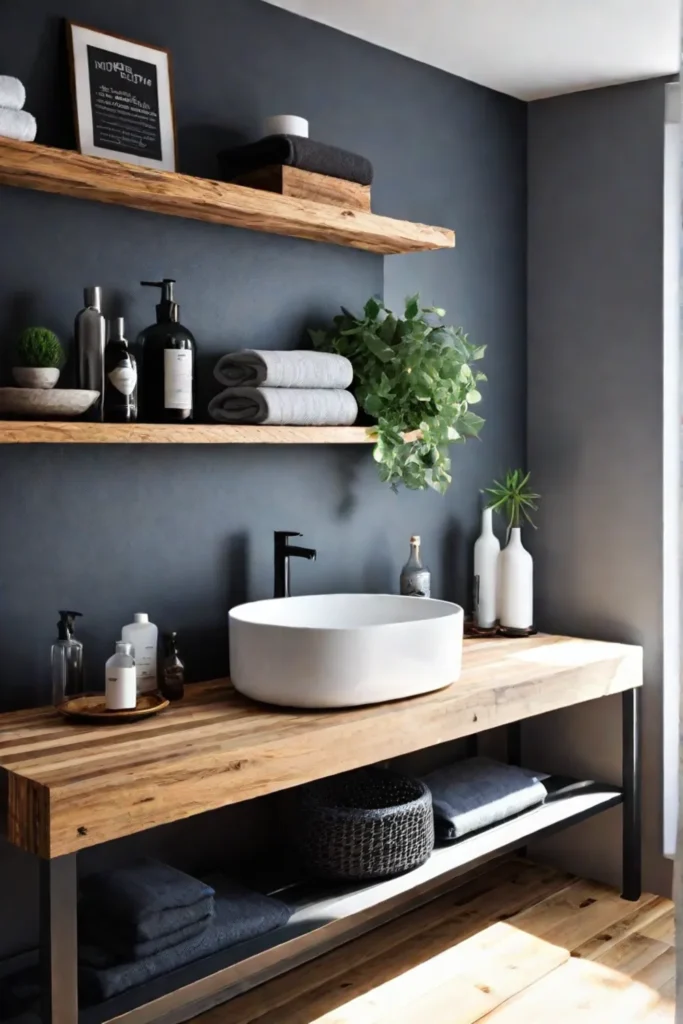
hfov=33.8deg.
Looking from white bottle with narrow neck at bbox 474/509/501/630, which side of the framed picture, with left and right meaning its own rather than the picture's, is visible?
left

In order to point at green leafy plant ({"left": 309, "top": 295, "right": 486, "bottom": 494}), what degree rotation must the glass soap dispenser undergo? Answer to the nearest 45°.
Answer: approximately 45° to its left

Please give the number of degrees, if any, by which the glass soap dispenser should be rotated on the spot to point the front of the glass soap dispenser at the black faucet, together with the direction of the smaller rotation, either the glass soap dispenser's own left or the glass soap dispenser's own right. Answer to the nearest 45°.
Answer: approximately 45° to the glass soap dispenser's own left

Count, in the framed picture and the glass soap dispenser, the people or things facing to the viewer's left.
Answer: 0

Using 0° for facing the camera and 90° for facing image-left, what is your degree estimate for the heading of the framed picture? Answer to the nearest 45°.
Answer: approximately 315°
